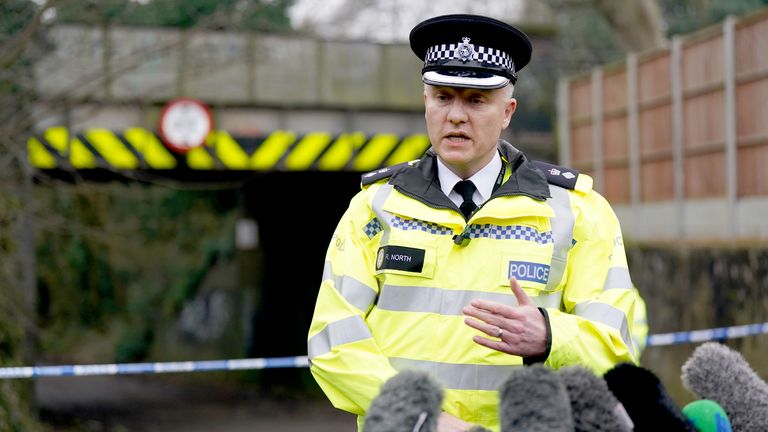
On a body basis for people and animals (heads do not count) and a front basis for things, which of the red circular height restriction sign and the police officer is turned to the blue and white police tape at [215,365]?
the red circular height restriction sign

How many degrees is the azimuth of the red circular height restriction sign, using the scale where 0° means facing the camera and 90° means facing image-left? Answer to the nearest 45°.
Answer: approximately 0°

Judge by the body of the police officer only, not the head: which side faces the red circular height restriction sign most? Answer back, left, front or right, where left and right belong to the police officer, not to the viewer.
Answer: back

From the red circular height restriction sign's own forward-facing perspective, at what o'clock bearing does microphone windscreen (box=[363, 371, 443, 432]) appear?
The microphone windscreen is roughly at 12 o'clock from the red circular height restriction sign.

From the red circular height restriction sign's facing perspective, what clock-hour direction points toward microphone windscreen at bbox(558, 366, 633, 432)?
The microphone windscreen is roughly at 12 o'clock from the red circular height restriction sign.

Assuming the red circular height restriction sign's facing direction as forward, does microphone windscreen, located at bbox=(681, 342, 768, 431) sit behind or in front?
in front

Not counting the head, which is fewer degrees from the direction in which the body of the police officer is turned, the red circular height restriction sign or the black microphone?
the black microphone

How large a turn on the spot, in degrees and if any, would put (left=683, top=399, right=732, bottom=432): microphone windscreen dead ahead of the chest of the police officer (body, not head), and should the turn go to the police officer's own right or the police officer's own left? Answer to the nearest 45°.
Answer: approximately 45° to the police officer's own left

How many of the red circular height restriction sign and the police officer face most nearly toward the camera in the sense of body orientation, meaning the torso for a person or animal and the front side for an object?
2

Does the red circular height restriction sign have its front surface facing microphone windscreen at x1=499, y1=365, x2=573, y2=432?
yes
